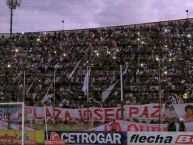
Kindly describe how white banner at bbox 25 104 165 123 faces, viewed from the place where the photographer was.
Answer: facing the viewer
